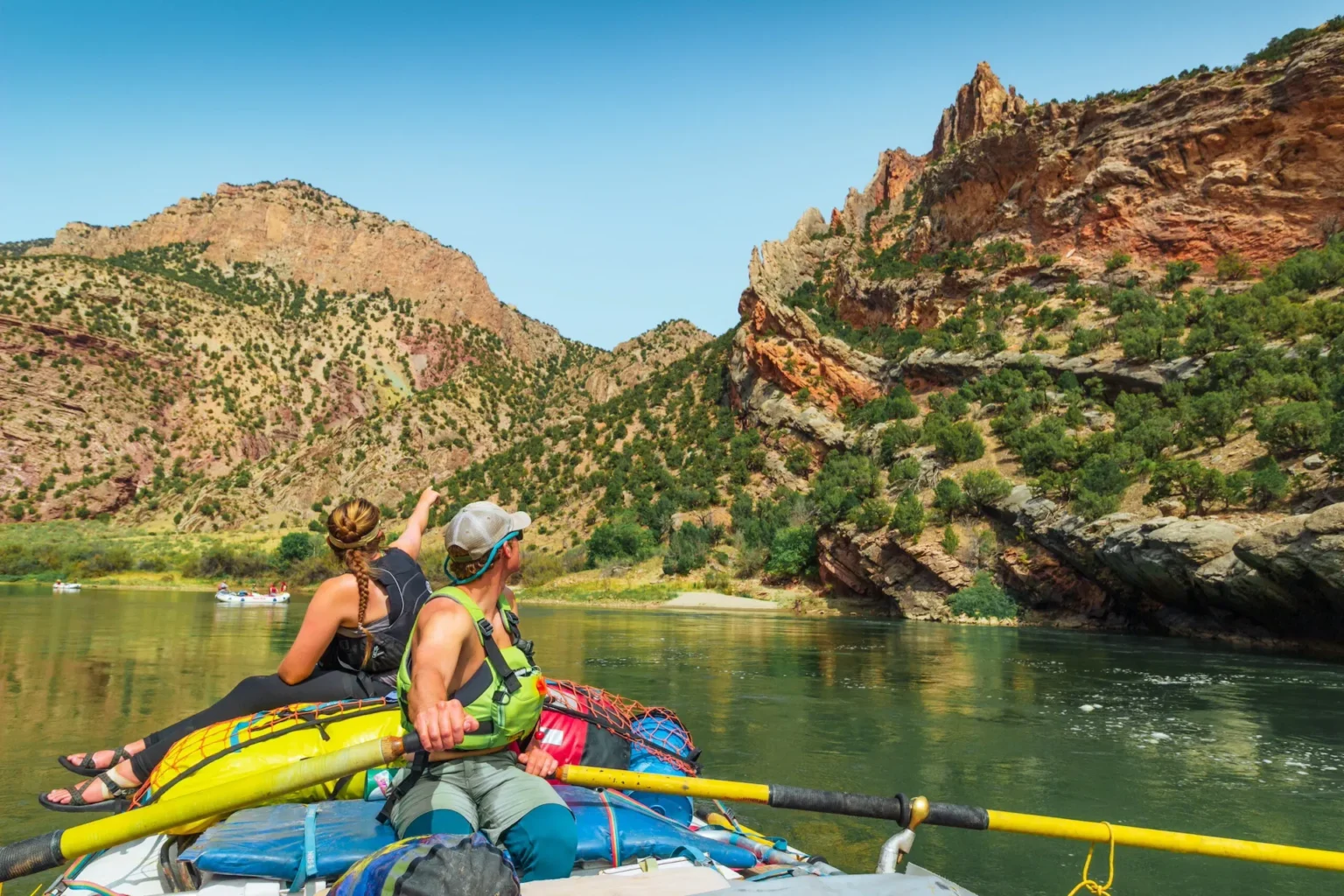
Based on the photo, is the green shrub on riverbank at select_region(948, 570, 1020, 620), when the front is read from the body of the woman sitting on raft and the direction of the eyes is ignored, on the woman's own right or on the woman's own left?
on the woman's own right

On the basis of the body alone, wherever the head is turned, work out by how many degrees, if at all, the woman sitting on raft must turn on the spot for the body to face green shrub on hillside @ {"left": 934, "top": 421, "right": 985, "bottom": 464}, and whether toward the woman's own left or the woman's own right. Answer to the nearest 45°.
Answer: approximately 90° to the woman's own right

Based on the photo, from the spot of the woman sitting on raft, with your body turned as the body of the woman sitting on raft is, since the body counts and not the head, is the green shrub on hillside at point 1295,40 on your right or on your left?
on your right

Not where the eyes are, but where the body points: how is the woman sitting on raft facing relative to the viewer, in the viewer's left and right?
facing away from the viewer and to the left of the viewer
